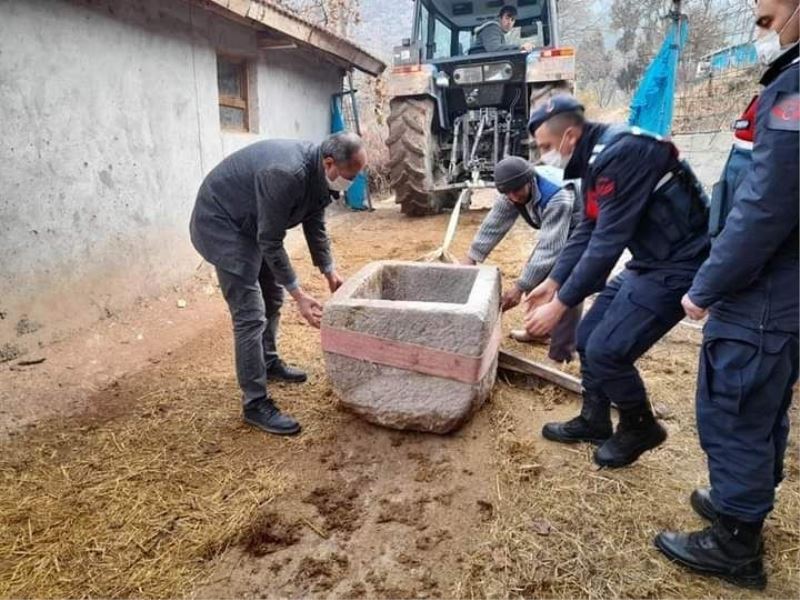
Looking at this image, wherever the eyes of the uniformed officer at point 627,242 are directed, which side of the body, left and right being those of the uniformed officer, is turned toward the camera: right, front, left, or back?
left

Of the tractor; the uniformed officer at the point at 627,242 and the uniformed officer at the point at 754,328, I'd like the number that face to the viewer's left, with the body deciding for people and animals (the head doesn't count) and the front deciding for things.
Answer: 2

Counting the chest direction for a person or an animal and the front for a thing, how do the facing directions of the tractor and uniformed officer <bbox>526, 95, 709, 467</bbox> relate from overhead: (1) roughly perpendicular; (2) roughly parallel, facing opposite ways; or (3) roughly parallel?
roughly perpendicular

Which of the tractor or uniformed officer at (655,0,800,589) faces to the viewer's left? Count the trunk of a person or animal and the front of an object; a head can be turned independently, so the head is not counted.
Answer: the uniformed officer

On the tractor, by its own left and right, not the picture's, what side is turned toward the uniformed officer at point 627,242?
back

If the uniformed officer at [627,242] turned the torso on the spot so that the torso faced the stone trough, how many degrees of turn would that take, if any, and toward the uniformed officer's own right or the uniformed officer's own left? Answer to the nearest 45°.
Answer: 0° — they already face it

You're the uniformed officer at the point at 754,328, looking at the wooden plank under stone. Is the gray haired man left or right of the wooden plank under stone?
left

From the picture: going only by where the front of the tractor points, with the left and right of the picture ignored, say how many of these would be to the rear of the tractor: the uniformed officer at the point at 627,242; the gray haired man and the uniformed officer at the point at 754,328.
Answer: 3

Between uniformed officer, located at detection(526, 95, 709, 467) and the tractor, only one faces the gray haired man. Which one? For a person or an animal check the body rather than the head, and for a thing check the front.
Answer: the uniformed officer

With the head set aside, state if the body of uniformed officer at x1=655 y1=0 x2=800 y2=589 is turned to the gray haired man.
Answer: yes

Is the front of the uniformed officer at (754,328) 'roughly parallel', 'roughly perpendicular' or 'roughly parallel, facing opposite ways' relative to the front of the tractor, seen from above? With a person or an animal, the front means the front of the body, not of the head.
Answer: roughly perpendicular

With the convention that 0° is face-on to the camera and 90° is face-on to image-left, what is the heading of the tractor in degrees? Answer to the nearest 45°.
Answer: approximately 180°

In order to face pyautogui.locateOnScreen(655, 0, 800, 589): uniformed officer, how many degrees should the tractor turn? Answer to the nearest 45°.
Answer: approximately 180°

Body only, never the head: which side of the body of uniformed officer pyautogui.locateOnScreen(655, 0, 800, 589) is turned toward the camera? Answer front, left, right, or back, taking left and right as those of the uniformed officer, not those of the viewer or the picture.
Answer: left
